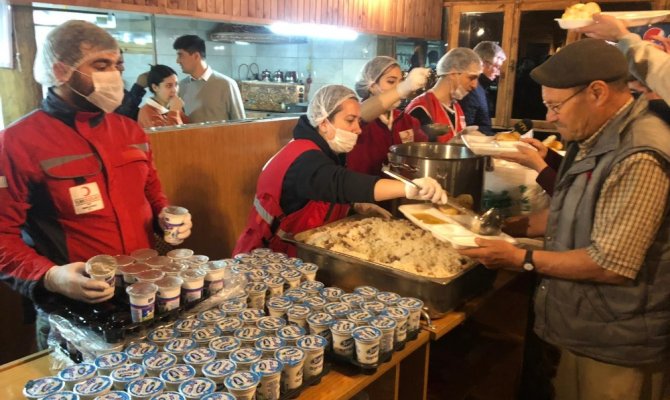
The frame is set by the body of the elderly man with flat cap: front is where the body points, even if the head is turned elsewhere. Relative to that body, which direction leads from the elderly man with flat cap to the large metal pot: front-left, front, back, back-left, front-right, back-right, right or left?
front-right

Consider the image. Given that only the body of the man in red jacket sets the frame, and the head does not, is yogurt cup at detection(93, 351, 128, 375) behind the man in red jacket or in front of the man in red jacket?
in front

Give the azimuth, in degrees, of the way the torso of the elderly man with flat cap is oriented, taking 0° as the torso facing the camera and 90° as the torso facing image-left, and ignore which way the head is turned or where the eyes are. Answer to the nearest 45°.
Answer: approximately 90°

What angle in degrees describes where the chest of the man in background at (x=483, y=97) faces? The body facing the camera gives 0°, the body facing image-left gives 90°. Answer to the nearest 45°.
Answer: approximately 315°

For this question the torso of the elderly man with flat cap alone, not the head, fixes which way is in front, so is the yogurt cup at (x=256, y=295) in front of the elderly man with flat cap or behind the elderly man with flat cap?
in front

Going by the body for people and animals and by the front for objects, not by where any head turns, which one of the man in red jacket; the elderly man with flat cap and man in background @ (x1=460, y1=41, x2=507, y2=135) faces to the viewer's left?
the elderly man with flat cap

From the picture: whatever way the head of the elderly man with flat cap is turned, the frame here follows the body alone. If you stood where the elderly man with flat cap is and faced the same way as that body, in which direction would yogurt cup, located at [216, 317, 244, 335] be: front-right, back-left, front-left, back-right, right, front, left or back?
front-left

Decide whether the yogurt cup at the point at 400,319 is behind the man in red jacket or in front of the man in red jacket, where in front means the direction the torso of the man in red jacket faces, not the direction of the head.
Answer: in front

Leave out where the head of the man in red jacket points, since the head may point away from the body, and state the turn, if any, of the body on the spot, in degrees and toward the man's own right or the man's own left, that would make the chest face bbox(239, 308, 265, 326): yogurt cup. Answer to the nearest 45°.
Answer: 0° — they already face it

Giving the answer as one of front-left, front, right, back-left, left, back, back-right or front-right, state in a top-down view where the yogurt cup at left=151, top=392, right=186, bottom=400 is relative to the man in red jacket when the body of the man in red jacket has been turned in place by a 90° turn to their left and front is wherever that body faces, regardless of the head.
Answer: back-right

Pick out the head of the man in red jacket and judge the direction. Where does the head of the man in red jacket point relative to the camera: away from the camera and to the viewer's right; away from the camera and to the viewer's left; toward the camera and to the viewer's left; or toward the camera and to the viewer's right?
toward the camera and to the viewer's right

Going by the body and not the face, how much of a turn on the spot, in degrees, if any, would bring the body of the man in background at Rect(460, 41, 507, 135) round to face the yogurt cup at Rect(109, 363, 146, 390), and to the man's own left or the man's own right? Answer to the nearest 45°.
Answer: approximately 45° to the man's own right

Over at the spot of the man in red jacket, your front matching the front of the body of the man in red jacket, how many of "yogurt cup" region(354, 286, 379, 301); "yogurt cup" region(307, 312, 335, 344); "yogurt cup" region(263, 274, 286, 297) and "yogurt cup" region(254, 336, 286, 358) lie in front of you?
4

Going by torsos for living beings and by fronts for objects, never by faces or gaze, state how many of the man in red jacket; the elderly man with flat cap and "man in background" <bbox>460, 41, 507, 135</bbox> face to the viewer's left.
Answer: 1
